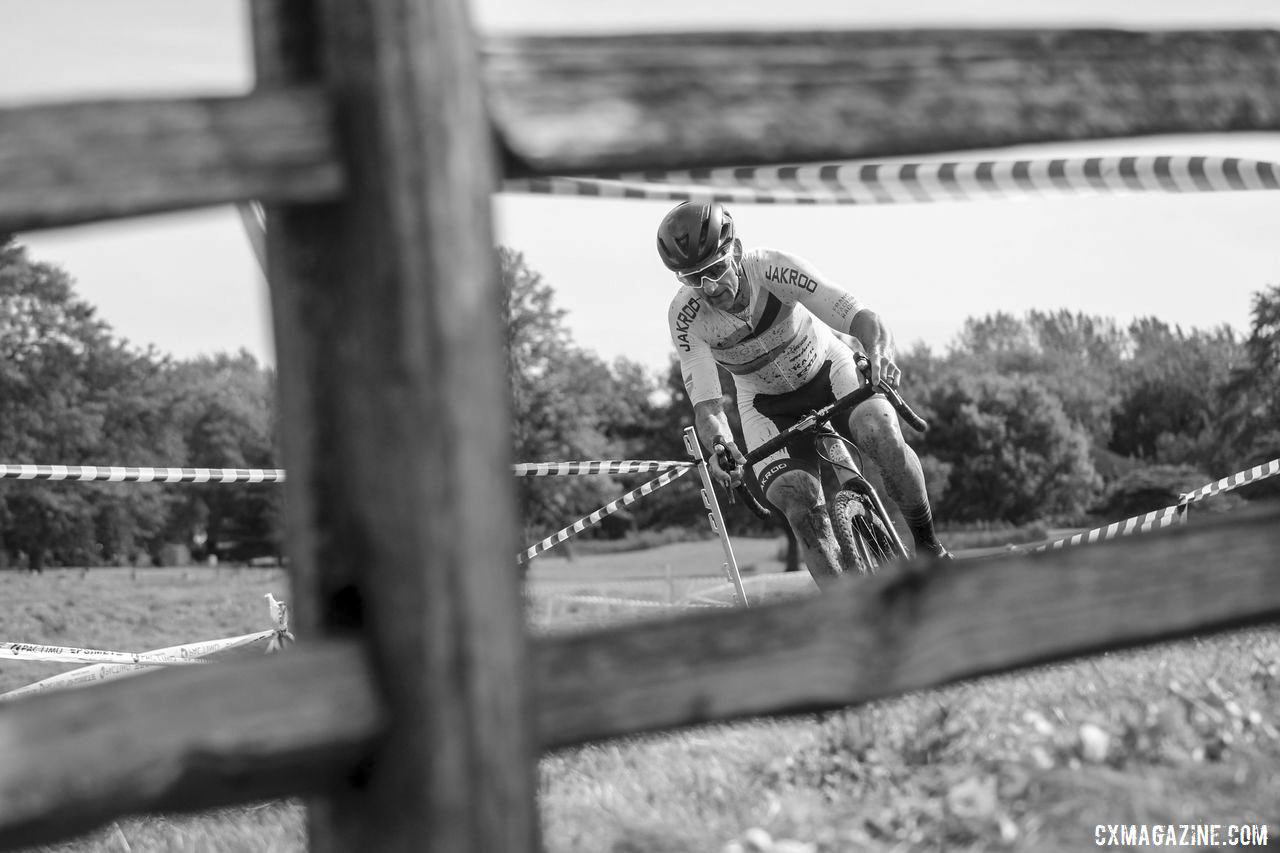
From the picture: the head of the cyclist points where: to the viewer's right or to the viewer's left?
to the viewer's left

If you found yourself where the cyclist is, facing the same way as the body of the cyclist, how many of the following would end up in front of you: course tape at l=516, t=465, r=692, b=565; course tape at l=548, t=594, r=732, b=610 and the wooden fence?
1

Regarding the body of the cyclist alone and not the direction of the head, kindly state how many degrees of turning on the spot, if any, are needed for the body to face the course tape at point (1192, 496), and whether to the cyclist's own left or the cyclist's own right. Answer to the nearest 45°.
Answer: approximately 135° to the cyclist's own left

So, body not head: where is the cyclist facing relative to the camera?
toward the camera

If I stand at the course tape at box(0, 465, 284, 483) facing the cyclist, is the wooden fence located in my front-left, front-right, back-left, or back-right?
front-right

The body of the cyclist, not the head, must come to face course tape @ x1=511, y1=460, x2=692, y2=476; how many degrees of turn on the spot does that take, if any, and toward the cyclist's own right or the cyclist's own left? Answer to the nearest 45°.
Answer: approximately 135° to the cyclist's own right

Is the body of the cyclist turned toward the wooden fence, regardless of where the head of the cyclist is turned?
yes

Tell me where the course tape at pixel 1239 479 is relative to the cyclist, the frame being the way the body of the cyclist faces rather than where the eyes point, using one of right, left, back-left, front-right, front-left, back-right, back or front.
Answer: back-left
